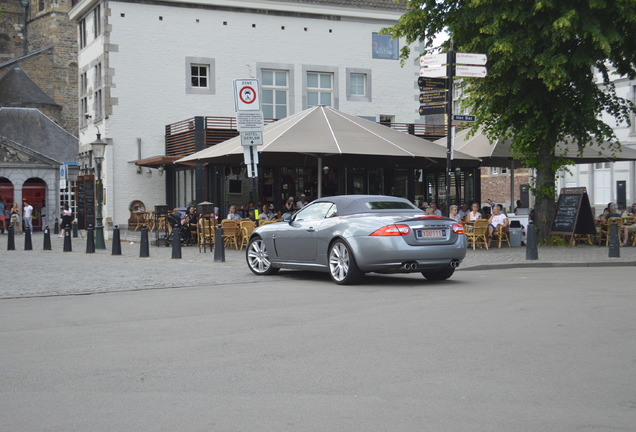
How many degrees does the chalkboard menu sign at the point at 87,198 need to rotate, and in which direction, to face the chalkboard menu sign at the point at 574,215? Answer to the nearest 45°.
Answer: approximately 45° to its left

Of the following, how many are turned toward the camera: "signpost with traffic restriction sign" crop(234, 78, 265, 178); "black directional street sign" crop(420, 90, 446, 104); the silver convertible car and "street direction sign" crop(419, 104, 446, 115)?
3

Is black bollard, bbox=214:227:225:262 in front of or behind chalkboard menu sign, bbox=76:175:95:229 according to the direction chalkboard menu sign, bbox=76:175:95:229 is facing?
in front

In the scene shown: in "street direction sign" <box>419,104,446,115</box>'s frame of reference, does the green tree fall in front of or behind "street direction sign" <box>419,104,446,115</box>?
behind

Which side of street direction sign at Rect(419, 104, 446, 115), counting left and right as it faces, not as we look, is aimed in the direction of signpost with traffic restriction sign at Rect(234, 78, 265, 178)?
right

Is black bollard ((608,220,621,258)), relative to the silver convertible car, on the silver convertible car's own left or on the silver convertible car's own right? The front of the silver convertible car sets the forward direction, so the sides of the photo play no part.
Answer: on the silver convertible car's own right

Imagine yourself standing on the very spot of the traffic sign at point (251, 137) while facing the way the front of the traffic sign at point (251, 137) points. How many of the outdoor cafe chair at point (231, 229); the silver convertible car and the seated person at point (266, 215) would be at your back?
2

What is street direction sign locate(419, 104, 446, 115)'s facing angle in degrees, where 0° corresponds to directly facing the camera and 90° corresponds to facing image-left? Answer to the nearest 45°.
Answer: approximately 0°

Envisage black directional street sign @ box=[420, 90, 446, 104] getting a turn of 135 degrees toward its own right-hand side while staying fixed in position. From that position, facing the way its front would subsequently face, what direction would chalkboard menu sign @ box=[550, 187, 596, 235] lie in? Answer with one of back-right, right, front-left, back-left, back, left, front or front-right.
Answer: right

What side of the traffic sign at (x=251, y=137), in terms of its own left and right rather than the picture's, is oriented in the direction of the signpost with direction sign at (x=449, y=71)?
left

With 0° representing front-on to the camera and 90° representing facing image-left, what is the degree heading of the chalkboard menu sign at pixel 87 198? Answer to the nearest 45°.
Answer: approximately 0°
